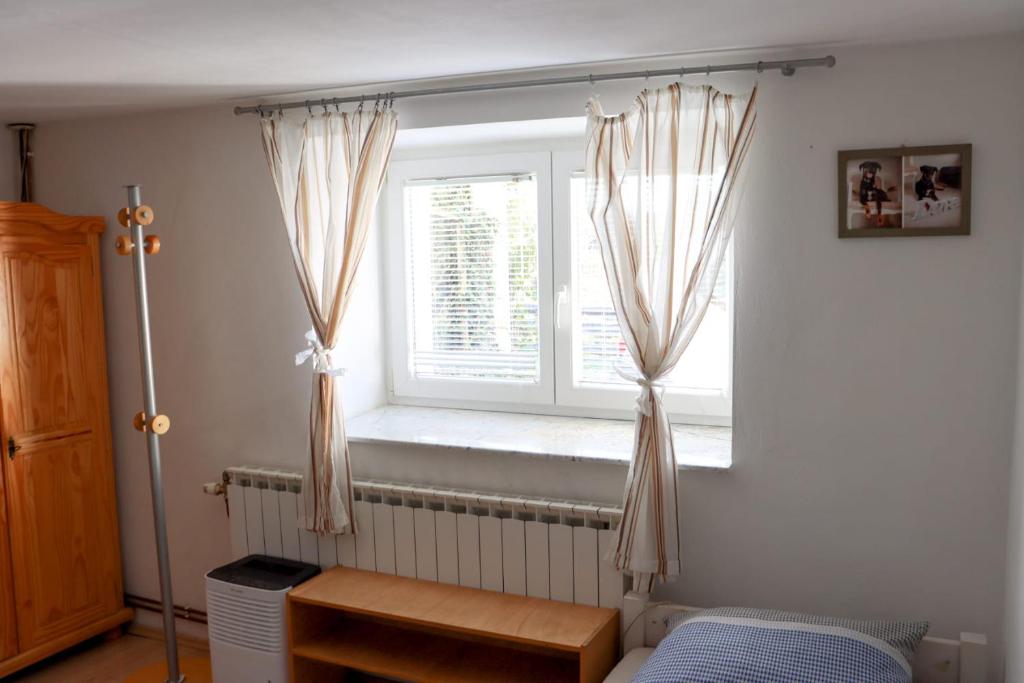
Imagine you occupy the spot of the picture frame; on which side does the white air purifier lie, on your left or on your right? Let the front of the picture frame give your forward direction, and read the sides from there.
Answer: on your right

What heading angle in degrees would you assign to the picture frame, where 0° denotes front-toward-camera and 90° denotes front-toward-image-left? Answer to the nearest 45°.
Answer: approximately 0°

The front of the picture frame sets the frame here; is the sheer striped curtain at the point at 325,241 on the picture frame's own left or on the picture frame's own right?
on the picture frame's own right

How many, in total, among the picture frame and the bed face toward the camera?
2

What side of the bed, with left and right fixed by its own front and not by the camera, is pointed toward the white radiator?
right
